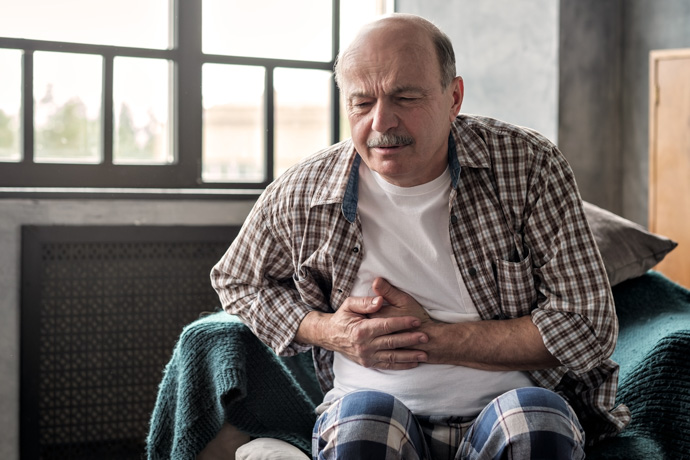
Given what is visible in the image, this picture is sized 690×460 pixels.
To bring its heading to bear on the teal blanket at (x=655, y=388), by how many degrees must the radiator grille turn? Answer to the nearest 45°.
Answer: approximately 45° to its left

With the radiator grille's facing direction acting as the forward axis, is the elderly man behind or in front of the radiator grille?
in front

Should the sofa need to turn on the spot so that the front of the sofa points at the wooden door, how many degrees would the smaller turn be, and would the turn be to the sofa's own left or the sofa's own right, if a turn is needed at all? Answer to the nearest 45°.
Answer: approximately 135° to the sofa's own left

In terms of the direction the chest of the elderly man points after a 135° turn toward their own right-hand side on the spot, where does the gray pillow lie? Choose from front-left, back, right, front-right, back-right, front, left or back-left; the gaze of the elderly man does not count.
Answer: right

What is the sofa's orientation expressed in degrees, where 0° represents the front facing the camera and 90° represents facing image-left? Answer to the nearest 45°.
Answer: approximately 0°

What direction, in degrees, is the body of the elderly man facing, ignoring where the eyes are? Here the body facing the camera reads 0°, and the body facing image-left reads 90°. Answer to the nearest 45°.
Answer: approximately 0°

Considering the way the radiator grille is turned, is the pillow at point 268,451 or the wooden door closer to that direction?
the pillow
